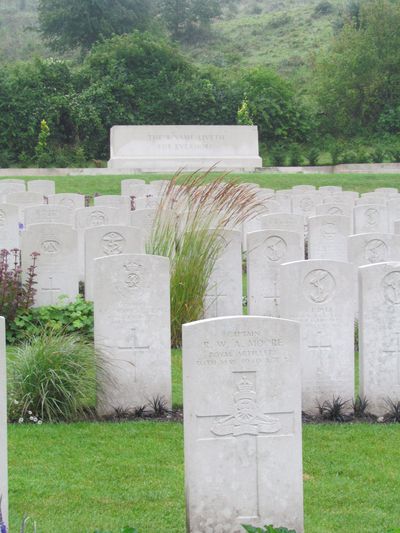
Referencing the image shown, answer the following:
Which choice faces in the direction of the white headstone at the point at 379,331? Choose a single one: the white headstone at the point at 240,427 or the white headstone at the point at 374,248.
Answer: the white headstone at the point at 374,248

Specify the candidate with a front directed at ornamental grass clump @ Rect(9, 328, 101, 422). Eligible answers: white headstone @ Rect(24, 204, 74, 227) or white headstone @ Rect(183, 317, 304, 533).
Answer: white headstone @ Rect(24, 204, 74, 227)

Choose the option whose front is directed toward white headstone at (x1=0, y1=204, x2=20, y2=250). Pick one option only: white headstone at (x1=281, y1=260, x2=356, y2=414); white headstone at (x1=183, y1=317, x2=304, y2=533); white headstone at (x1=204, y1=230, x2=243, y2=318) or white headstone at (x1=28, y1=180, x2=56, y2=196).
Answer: white headstone at (x1=28, y1=180, x2=56, y2=196)

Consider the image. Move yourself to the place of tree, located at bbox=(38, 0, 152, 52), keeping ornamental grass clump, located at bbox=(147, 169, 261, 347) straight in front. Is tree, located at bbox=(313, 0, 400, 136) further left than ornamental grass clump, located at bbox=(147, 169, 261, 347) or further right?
left

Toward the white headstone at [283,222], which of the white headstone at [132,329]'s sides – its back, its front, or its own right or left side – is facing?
back

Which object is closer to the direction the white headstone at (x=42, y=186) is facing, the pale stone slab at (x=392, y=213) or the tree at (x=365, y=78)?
the pale stone slab

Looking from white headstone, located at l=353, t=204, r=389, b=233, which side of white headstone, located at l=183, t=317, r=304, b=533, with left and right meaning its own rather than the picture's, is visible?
back

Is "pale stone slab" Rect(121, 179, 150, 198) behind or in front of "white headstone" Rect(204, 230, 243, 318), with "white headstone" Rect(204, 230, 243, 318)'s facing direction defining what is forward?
behind

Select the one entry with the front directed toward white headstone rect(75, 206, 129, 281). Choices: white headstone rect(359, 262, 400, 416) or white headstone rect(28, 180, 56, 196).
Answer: white headstone rect(28, 180, 56, 196)

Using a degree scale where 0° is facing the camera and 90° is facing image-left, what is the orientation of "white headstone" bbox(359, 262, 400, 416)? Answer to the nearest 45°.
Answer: approximately 0°

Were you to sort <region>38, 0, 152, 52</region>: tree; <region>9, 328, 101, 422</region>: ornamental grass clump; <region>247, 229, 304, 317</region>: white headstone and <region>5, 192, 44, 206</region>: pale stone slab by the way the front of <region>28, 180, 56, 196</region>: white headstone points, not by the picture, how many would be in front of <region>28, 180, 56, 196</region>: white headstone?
3
